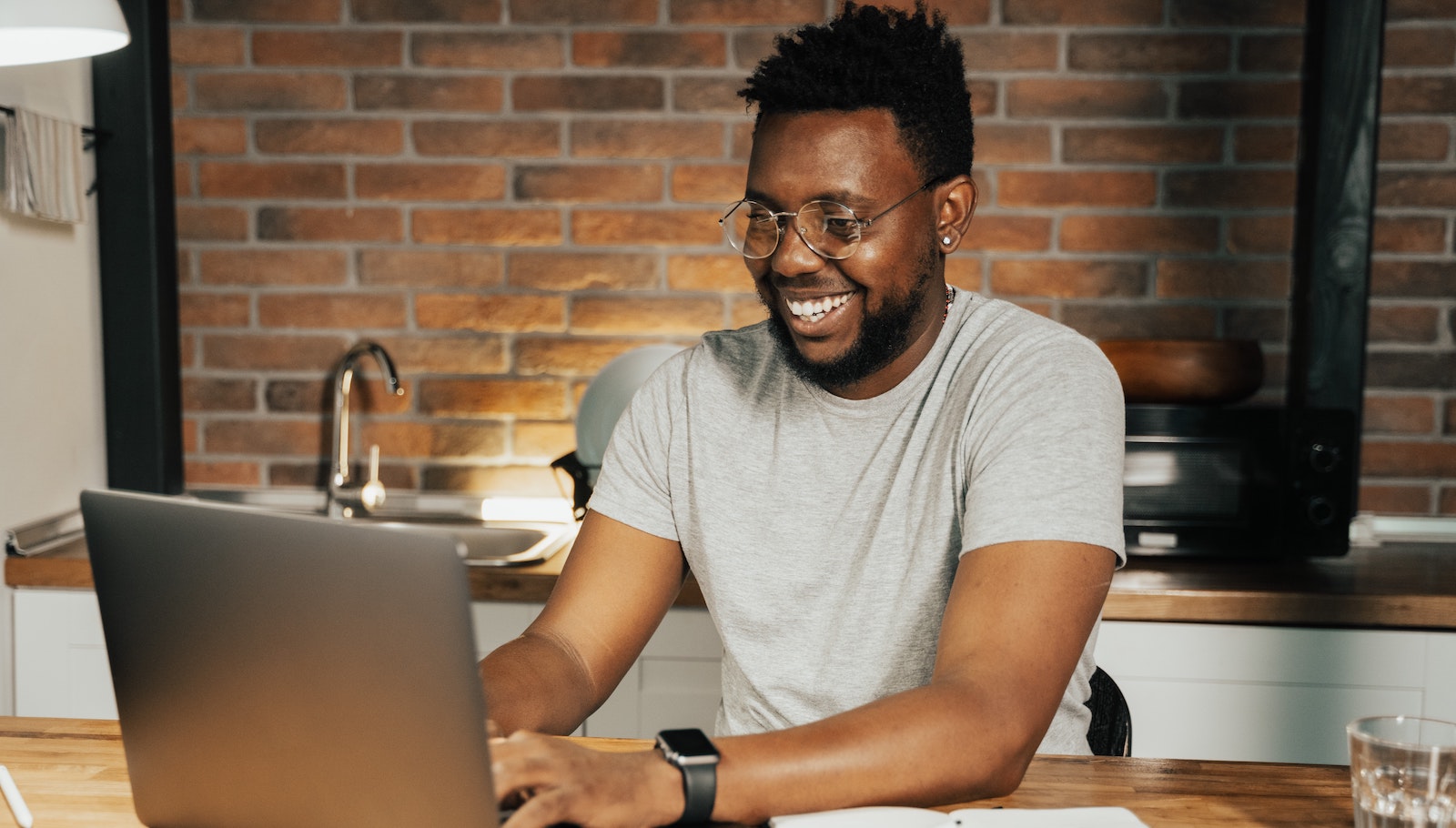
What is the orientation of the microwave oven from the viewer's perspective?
toward the camera

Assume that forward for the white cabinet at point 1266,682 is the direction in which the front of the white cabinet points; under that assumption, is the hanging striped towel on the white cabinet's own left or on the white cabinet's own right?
on the white cabinet's own right

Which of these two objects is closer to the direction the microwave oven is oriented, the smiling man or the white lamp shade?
the smiling man

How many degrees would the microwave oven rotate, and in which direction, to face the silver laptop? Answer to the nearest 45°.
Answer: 0° — it already faces it

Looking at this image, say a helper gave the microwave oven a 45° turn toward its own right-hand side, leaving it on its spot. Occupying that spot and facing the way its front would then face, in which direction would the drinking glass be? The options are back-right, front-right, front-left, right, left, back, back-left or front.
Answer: front-left

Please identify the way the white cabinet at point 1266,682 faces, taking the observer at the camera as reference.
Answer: facing the viewer

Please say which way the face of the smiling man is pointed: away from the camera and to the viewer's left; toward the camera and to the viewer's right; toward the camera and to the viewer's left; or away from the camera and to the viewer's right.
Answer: toward the camera and to the viewer's left

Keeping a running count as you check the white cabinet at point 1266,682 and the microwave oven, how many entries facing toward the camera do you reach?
2

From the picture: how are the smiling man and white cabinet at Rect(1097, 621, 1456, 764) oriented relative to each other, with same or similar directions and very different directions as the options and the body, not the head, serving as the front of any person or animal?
same or similar directions

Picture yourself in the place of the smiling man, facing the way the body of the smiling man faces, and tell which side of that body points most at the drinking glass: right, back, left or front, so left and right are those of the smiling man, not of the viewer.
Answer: left

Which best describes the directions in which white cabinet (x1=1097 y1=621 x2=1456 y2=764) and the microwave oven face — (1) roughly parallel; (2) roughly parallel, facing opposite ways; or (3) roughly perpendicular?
roughly parallel

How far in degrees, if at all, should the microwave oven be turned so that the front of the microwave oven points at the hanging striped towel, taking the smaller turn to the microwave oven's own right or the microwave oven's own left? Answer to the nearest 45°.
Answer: approximately 90° to the microwave oven's own right

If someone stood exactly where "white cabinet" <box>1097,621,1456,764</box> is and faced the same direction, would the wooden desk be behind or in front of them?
in front
